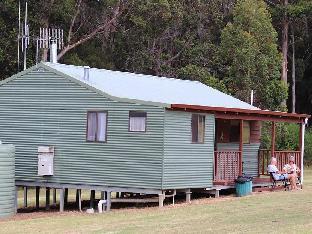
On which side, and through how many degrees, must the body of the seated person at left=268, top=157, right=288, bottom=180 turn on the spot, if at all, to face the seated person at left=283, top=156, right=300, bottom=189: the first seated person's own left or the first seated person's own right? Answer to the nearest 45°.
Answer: approximately 45° to the first seated person's own left

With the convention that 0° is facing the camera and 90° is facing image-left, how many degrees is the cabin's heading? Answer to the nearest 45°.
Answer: approximately 315°

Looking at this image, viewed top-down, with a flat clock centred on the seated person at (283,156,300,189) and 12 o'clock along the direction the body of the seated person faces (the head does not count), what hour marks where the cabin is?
The cabin is roughly at 2 o'clock from the seated person.

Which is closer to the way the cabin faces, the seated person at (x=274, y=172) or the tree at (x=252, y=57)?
the seated person

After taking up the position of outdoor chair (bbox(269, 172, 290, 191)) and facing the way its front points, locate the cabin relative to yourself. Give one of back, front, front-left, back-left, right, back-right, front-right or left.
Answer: back-right

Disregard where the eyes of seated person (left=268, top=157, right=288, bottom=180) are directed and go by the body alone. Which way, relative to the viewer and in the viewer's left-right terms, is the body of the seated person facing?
facing to the right of the viewer

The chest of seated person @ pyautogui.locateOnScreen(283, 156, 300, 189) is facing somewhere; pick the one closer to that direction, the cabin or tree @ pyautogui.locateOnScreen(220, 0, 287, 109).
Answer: the cabin

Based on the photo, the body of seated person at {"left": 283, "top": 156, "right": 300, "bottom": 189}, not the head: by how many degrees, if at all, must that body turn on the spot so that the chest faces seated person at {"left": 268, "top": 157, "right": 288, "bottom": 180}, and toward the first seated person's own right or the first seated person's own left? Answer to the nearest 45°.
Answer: approximately 45° to the first seated person's own right

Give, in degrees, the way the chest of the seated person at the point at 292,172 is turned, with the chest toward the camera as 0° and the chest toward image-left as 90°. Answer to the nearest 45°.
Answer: approximately 0°

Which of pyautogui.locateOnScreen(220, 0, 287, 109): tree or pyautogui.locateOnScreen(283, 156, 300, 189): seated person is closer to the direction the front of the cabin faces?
the seated person
